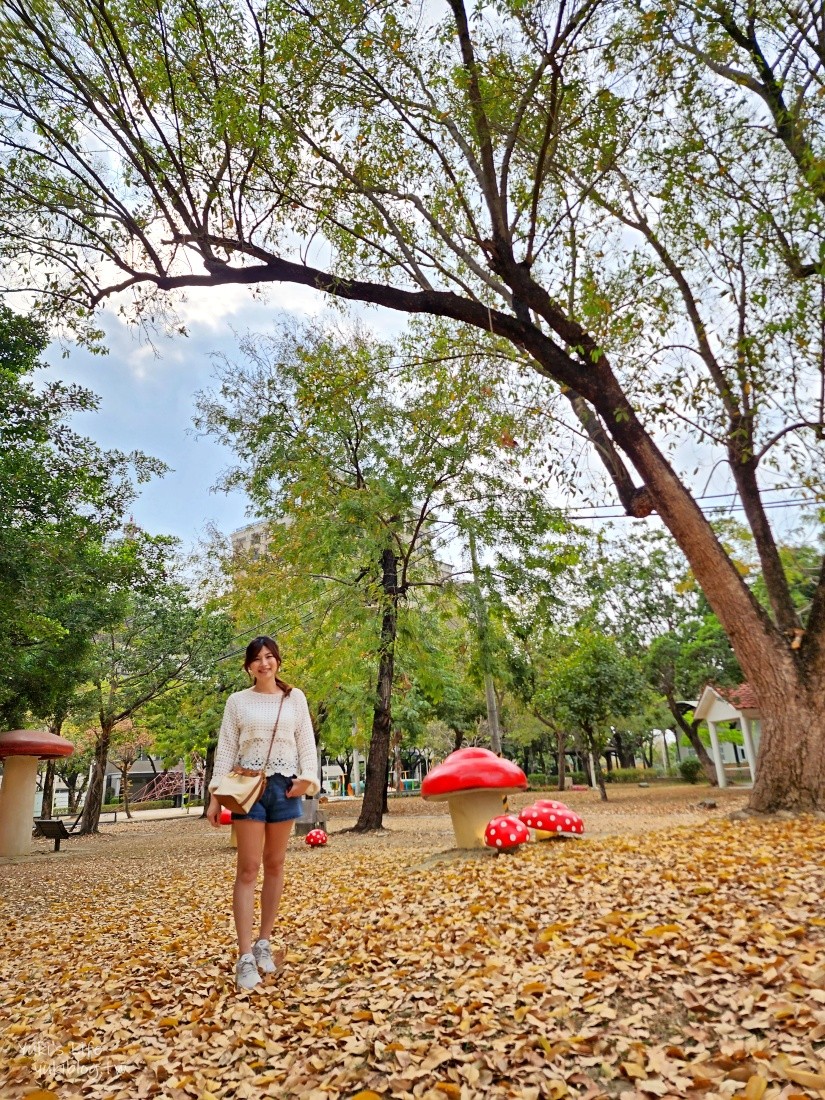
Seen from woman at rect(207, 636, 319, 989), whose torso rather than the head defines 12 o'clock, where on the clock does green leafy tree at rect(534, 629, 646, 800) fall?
The green leafy tree is roughly at 7 o'clock from the woman.

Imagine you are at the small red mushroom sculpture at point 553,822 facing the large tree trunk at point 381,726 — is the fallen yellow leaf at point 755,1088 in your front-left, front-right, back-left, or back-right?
back-left

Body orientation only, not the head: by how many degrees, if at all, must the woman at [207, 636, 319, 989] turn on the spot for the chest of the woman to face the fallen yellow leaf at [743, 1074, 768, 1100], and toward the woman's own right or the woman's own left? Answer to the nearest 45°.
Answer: approximately 45° to the woman's own left

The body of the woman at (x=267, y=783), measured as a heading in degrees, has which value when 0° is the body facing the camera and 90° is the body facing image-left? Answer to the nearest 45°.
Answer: approximately 0°

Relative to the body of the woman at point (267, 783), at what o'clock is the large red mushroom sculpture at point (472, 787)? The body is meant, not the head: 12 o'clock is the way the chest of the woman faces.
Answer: The large red mushroom sculpture is roughly at 7 o'clock from the woman.

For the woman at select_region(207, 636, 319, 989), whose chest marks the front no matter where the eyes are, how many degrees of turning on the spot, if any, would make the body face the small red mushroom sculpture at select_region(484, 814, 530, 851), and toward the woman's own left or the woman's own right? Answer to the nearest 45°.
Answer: approximately 135° to the woman's own left

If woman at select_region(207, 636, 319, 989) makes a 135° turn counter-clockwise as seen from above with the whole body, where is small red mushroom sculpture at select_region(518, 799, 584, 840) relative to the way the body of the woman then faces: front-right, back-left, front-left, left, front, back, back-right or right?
front

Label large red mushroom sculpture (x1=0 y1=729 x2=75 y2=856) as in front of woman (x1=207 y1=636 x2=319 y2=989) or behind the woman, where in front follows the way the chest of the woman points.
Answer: behind

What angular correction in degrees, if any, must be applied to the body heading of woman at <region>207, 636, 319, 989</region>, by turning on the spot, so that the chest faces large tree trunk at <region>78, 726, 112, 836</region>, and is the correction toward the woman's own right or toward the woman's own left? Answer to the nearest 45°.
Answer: approximately 180°

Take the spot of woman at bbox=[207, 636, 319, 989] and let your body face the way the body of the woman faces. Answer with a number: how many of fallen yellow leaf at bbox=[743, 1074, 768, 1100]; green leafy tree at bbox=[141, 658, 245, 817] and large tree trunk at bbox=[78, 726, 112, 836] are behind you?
2

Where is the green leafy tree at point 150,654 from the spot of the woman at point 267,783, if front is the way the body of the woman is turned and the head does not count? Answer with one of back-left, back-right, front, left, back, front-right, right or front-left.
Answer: back
